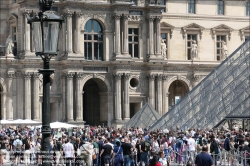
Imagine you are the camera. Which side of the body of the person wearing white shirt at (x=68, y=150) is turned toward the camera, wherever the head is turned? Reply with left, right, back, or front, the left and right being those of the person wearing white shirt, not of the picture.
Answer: back

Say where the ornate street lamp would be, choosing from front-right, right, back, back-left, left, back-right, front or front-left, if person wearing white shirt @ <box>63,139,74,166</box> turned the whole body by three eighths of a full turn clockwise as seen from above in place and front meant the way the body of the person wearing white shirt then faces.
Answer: front-right
